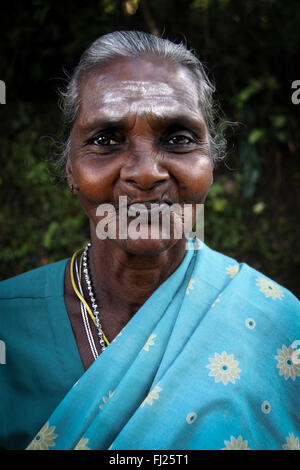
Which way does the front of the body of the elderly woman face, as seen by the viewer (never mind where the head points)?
toward the camera
